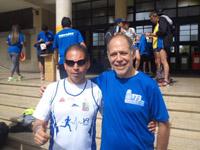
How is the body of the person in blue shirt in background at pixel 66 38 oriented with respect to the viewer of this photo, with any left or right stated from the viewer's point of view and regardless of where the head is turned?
facing away from the viewer

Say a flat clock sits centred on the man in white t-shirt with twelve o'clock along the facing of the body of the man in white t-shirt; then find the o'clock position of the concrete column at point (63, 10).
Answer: The concrete column is roughly at 6 o'clock from the man in white t-shirt.

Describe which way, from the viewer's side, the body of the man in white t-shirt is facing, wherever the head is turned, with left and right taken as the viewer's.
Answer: facing the viewer

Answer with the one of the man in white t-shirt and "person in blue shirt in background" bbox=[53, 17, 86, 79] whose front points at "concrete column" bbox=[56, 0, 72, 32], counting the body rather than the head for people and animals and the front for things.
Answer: the person in blue shirt in background

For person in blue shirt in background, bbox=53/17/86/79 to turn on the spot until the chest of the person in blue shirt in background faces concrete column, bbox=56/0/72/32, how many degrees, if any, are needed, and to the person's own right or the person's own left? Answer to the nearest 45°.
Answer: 0° — they already face it

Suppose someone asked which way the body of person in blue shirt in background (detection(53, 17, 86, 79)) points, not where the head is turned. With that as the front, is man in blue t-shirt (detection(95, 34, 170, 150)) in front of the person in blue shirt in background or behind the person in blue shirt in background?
behind

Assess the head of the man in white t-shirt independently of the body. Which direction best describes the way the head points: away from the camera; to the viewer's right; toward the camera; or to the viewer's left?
toward the camera

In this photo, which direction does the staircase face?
toward the camera

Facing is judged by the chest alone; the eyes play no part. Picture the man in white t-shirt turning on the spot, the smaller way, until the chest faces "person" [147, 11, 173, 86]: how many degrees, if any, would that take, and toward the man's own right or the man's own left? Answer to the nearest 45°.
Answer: approximately 135° to the man's own left

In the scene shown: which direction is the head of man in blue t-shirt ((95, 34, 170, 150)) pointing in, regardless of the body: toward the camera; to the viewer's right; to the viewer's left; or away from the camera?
toward the camera

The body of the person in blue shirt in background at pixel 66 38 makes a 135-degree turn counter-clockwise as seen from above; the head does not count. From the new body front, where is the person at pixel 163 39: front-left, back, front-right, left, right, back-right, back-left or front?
back-left
